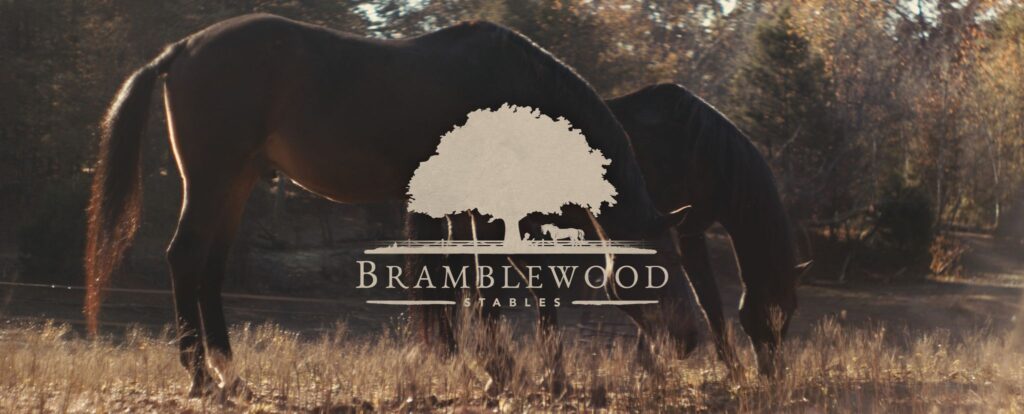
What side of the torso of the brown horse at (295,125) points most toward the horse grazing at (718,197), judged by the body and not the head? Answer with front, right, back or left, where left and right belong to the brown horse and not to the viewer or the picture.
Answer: front

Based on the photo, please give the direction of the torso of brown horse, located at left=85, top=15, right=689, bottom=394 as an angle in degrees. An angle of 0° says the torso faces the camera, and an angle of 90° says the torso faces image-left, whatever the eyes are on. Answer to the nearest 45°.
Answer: approximately 270°
